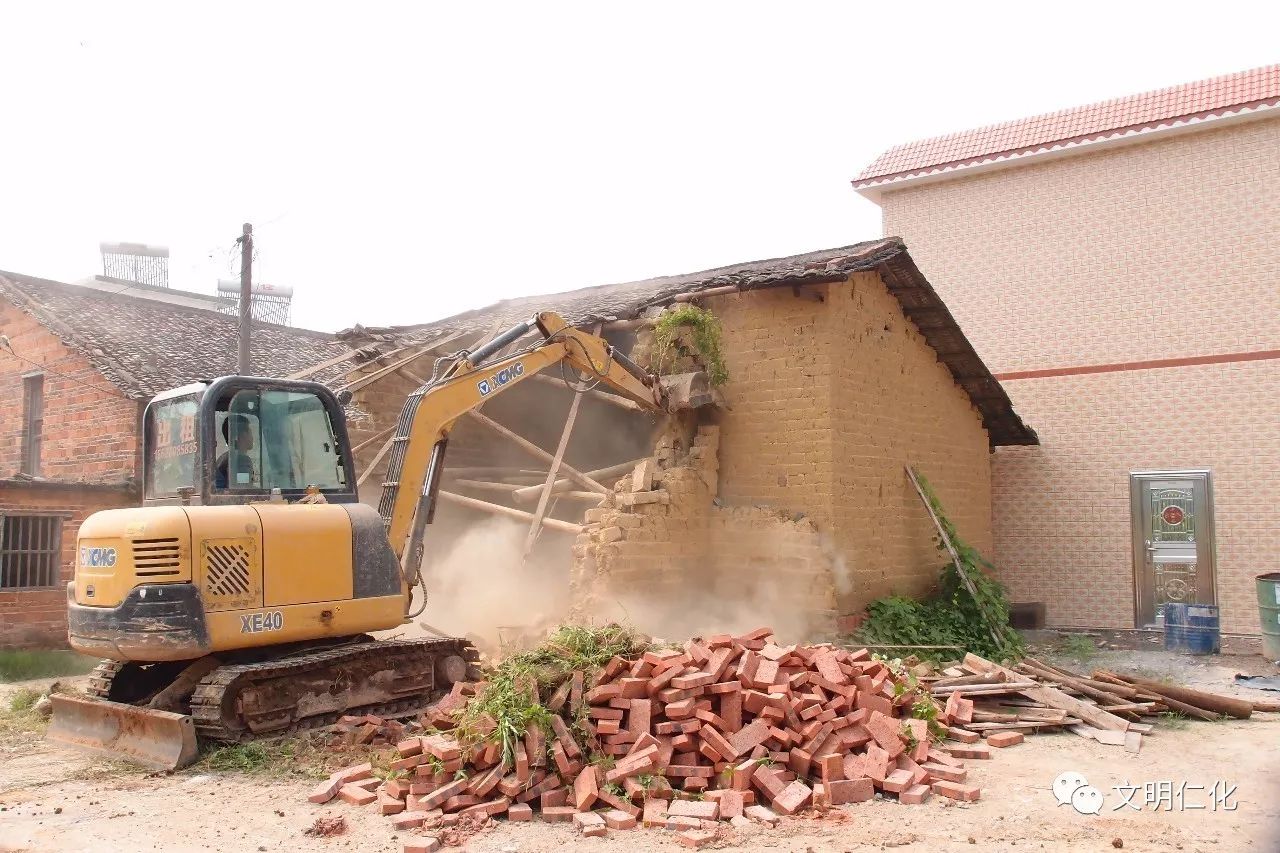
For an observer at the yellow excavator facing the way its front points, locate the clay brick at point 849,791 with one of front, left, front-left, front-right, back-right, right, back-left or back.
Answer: right

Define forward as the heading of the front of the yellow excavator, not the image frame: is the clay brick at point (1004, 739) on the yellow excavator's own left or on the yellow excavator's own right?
on the yellow excavator's own right

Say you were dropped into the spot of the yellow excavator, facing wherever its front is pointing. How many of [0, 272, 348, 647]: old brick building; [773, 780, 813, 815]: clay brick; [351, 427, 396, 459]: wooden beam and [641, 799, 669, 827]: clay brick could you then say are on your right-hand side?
2

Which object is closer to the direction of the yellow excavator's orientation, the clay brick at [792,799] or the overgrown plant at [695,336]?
the overgrown plant

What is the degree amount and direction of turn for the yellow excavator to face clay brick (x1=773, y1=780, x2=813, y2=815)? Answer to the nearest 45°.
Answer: approximately 90° to its right

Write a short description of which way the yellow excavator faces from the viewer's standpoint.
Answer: facing away from the viewer and to the right of the viewer

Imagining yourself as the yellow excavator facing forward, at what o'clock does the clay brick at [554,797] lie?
The clay brick is roughly at 3 o'clock from the yellow excavator.

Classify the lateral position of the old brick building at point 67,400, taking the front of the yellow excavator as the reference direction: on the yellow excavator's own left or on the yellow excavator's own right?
on the yellow excavator's own left

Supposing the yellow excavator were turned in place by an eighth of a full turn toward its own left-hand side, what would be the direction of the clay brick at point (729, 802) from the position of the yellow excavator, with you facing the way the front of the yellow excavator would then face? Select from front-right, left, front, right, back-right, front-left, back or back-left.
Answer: back-right

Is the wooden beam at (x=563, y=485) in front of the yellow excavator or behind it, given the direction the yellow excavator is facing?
in front

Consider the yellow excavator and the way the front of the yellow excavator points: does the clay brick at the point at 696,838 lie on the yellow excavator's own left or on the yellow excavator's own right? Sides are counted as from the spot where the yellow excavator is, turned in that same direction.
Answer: on the yellow excavator's own right

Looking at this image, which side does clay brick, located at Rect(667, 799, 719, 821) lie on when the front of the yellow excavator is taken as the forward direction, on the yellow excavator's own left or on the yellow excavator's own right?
on the yellow excavator's own right

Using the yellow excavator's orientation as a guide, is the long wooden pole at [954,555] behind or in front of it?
in front

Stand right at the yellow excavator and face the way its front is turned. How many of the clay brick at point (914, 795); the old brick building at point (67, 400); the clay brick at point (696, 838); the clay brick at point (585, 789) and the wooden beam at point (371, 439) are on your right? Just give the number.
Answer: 3

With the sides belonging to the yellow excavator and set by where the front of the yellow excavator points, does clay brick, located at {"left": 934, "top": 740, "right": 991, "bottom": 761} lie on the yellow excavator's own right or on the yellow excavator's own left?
on the yellow excavator's own right

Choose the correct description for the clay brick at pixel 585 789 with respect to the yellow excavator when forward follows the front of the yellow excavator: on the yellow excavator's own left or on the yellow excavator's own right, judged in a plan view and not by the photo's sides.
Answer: on the yellow excavator's own right

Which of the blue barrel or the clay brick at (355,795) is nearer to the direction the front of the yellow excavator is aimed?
the blue barrel

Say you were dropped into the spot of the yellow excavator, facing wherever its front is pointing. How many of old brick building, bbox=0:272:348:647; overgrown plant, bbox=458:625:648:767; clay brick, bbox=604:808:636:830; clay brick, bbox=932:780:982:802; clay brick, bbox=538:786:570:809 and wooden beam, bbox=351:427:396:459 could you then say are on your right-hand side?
4
